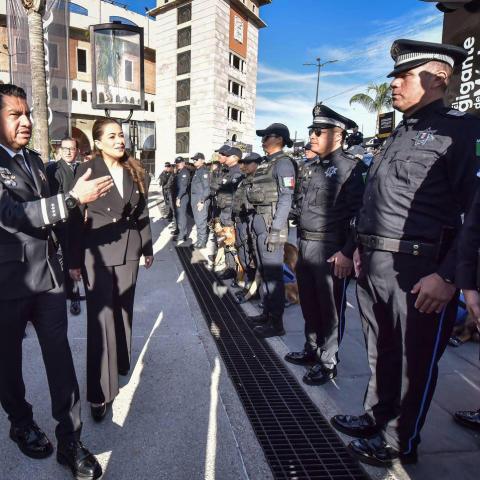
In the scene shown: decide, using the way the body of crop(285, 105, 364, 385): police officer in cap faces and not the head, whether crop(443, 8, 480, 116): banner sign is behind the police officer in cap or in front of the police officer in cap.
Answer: behind

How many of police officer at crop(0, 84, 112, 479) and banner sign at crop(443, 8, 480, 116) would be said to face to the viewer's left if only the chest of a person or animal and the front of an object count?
0

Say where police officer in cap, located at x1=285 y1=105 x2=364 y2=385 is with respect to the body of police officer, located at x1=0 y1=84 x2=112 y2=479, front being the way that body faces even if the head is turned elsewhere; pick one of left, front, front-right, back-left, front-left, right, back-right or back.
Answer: front-left

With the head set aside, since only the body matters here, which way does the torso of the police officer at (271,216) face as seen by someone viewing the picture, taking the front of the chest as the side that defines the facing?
to the viewer's left

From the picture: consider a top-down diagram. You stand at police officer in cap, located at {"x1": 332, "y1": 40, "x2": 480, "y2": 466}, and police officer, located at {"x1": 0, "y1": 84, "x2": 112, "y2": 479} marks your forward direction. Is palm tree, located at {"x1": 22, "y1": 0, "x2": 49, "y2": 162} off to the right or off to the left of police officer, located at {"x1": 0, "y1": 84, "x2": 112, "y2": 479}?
right

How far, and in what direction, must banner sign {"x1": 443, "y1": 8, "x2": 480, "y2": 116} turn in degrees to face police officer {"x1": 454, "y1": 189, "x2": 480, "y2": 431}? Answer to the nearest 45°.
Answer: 0° — it already faces them

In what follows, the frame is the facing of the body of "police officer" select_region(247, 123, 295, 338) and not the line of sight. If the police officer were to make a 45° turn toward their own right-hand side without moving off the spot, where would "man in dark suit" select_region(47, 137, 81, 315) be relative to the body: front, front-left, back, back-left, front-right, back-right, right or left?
front-left

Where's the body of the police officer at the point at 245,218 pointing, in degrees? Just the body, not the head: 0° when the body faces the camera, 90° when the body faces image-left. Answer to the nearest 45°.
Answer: approximately 45°

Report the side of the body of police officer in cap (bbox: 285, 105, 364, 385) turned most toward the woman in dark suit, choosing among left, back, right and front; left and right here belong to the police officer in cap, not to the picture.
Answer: front

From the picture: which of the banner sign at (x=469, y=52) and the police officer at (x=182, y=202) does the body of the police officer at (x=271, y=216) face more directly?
the police officer

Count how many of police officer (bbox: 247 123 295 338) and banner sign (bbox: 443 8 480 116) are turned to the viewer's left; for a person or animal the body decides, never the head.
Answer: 1

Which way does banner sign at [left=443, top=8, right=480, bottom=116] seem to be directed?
toward the camera

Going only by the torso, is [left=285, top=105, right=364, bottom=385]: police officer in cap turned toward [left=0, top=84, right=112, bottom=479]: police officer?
yes

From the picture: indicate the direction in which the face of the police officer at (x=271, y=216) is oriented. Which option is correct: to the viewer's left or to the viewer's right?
to the viewer's left
